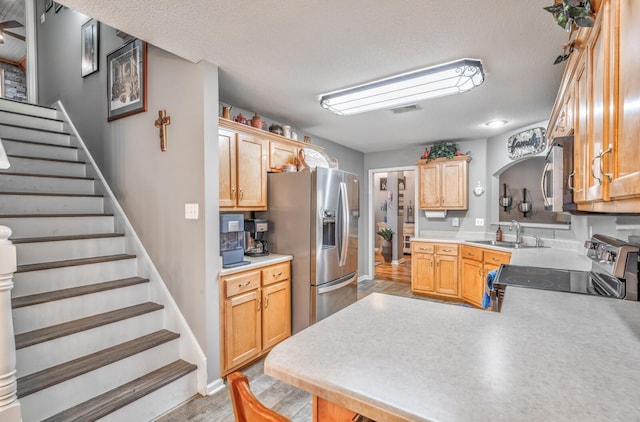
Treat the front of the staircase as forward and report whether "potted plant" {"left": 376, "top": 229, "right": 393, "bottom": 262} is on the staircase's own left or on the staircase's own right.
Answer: on the staircase's own left

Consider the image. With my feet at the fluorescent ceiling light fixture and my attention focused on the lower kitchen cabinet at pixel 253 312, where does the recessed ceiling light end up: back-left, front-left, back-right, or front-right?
back-right

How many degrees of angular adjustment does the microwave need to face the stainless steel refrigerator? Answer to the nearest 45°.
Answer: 0° — it already faces it

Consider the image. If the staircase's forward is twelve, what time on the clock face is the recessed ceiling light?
The recessed ceiling light is roughly at 11 o'clock from the staircase.

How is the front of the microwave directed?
to the viewer's left

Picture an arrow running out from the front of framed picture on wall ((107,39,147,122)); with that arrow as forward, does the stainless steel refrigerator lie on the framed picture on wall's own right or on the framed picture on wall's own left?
on the framed picture on wall's own left

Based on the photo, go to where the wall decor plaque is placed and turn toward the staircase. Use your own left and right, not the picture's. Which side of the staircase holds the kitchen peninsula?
left

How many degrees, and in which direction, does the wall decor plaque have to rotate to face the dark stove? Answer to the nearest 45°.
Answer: approximately 45° to its left
